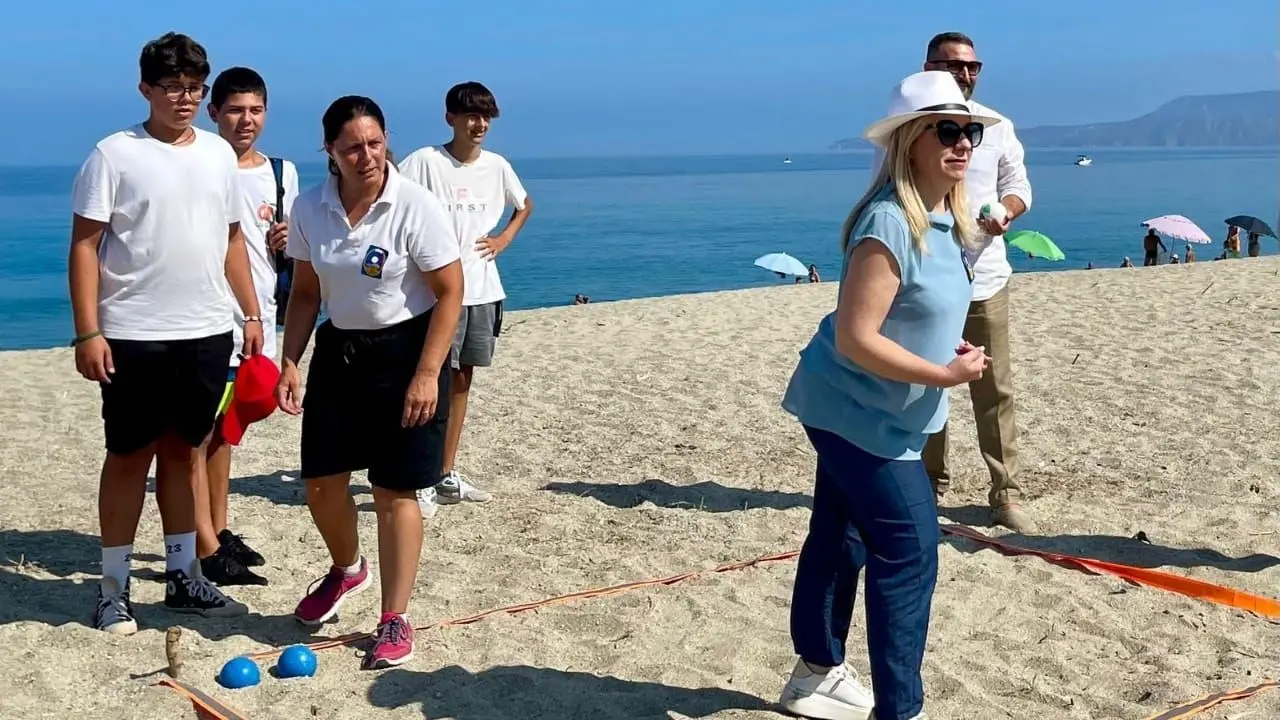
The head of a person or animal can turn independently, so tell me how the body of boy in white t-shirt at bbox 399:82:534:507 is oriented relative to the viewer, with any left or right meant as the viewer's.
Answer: facing the viewer

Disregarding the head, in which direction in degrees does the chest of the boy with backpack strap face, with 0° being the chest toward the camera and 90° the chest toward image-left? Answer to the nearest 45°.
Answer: approximately 315°

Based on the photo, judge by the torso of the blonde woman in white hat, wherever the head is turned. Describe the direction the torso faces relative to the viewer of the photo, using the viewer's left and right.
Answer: facing to the right of the viewer

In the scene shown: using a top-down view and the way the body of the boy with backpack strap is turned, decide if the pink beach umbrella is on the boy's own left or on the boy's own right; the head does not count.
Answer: on the boy's own left

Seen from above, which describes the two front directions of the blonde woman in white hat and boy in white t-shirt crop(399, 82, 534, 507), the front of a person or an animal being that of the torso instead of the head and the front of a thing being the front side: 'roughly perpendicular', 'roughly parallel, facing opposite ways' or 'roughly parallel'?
roughly perpendicular

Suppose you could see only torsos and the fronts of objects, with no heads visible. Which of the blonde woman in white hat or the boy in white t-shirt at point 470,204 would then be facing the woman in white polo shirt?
the boy in white t-shirt

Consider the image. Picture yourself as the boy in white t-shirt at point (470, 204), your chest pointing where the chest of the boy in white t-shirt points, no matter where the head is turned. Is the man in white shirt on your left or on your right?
on your left

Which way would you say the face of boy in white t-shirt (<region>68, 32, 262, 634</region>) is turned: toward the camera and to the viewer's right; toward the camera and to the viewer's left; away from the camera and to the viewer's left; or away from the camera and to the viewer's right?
toward the camera and to the viewer's right

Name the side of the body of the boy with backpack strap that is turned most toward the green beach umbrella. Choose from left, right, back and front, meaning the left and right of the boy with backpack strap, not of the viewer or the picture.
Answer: left

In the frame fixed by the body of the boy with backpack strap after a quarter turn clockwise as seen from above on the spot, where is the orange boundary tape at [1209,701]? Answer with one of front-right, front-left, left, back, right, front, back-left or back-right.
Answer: left
